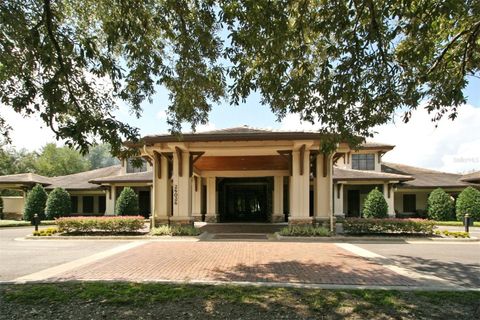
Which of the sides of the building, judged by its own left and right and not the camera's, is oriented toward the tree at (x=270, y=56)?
front

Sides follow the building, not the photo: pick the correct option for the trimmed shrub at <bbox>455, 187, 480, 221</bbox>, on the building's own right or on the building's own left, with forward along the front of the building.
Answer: on the building's own left

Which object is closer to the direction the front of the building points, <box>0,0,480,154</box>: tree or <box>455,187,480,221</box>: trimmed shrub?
the tree

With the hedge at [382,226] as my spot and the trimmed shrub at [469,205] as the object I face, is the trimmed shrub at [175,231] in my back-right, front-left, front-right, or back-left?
back-left

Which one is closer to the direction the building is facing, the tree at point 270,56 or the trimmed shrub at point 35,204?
the tree

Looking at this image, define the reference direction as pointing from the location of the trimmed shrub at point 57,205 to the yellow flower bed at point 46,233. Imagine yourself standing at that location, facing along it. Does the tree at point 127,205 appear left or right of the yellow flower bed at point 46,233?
left

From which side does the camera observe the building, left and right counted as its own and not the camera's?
front

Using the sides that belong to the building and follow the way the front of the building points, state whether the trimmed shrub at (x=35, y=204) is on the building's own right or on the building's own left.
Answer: on the building's own right
